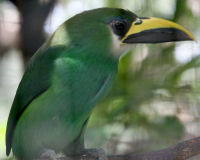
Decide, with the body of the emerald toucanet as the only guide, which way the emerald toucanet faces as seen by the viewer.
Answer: to the viewer's right
